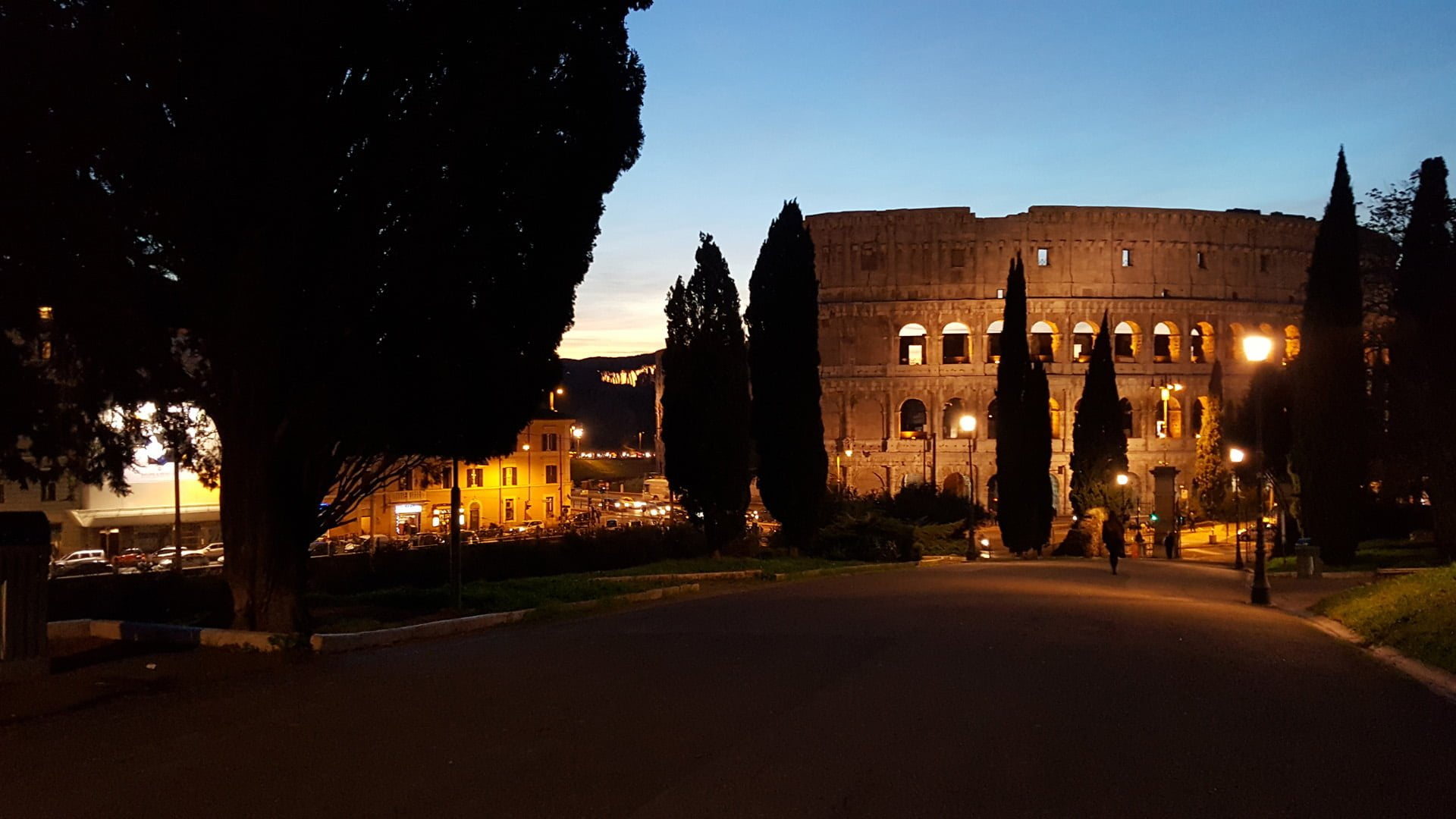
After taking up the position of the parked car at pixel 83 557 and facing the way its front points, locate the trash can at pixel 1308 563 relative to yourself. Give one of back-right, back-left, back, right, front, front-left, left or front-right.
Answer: back-left

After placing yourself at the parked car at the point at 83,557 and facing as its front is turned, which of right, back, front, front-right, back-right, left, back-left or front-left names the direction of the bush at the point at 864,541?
back-left

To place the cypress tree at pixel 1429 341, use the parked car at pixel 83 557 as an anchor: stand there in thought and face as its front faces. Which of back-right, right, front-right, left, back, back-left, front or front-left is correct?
back-left

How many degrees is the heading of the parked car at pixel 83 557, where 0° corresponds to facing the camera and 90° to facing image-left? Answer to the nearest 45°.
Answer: approximately 90°

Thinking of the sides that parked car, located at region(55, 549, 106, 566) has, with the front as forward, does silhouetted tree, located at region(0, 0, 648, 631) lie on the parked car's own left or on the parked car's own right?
on the parked car's own left

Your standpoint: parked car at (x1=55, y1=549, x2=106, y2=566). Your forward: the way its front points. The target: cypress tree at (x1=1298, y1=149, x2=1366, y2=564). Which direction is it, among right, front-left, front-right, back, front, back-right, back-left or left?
back-left

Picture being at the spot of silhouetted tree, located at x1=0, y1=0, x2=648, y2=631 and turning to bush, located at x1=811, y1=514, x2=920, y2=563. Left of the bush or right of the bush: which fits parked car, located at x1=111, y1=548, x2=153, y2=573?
left
